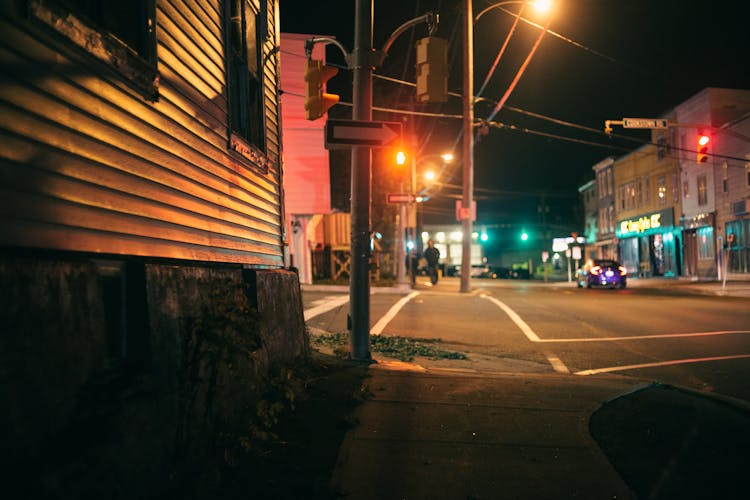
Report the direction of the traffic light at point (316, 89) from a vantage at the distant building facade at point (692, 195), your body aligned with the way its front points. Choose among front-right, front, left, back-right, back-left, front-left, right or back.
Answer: front-left

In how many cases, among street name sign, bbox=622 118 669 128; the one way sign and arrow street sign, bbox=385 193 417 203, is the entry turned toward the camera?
3

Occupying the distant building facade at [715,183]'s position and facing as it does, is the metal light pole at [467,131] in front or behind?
in front

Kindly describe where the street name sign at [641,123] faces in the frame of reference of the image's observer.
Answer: facing the viewer

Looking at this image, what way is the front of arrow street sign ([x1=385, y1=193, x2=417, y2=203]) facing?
toward the camera

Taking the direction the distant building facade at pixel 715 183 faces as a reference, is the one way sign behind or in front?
in front

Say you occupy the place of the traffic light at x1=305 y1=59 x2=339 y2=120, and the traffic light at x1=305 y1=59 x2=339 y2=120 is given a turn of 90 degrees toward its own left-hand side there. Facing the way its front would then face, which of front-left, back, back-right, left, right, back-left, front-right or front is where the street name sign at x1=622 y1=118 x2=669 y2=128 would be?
front-right

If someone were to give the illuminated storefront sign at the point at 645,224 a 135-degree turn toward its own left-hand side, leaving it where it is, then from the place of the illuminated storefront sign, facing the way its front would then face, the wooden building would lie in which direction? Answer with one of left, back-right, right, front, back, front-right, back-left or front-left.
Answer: right

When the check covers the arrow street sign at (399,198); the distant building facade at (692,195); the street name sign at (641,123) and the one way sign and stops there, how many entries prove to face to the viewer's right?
0

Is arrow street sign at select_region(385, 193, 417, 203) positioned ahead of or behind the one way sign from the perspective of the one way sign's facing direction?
behind

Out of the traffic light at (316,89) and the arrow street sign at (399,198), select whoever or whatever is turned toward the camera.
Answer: the arrow street sign

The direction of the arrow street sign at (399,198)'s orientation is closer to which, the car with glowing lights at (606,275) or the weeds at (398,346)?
the weeds

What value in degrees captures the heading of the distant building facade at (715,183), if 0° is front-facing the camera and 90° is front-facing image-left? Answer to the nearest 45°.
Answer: approximately 45°

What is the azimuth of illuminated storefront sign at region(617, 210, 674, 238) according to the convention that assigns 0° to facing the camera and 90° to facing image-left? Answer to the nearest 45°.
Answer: approximately 45°
